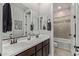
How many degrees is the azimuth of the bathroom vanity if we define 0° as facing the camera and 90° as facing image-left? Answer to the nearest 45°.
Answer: approximately 315°
